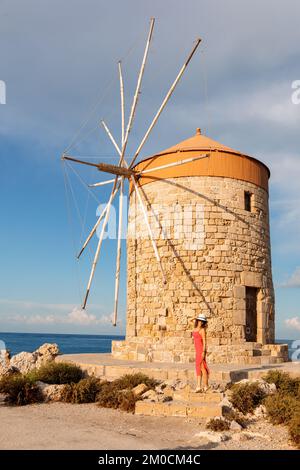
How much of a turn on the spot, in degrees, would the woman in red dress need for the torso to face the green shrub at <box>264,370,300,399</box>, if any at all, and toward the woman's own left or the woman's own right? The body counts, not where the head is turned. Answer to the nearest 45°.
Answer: approximately 180°

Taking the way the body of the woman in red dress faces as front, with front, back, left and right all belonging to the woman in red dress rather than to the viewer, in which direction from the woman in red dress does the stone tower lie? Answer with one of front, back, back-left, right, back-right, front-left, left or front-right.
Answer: back-right

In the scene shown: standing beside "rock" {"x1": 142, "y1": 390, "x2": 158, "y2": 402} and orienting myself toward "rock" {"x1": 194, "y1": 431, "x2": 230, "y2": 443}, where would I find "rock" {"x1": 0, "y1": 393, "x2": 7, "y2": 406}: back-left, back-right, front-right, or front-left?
back-right

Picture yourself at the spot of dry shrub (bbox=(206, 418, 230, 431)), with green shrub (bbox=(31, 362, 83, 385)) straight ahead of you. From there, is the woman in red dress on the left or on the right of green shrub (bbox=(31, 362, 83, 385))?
right

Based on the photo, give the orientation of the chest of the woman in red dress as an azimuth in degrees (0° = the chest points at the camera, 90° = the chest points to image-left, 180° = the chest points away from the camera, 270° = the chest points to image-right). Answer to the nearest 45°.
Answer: approximately 45°

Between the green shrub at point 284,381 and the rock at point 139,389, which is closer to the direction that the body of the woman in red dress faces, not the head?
the rock

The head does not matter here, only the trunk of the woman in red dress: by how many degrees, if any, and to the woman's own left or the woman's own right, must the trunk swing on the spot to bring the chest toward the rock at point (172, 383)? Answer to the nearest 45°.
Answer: approximately 90° to the woman's own right
